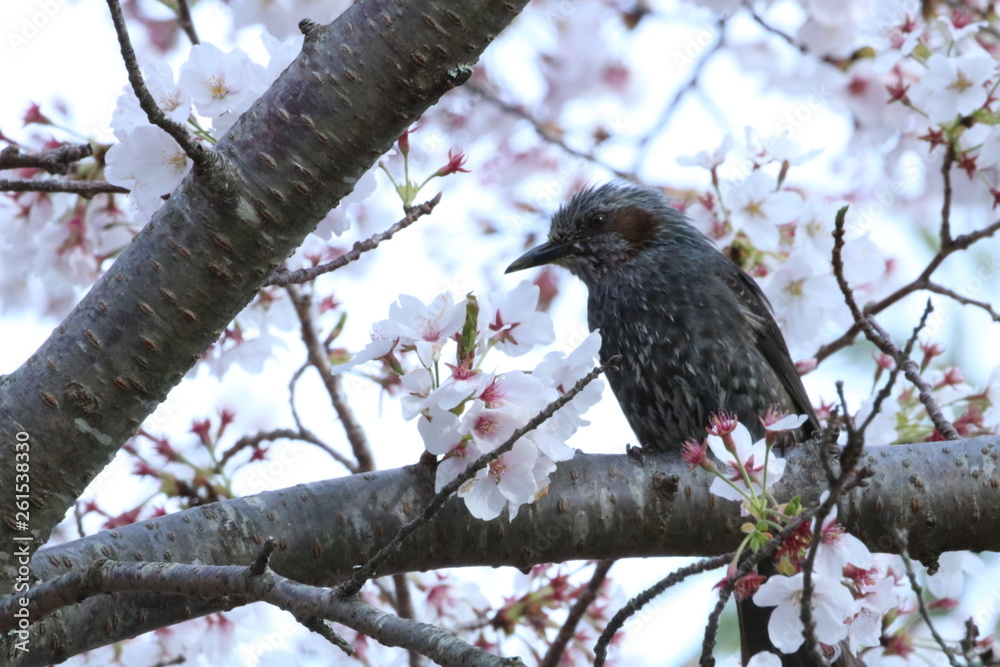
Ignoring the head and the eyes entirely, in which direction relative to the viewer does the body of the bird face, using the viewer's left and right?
facing the viewer and to the left of the viewer

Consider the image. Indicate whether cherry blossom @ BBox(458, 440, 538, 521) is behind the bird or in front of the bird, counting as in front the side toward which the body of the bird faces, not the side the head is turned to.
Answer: in front

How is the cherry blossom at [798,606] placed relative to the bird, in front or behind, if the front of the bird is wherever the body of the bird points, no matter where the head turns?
behind
